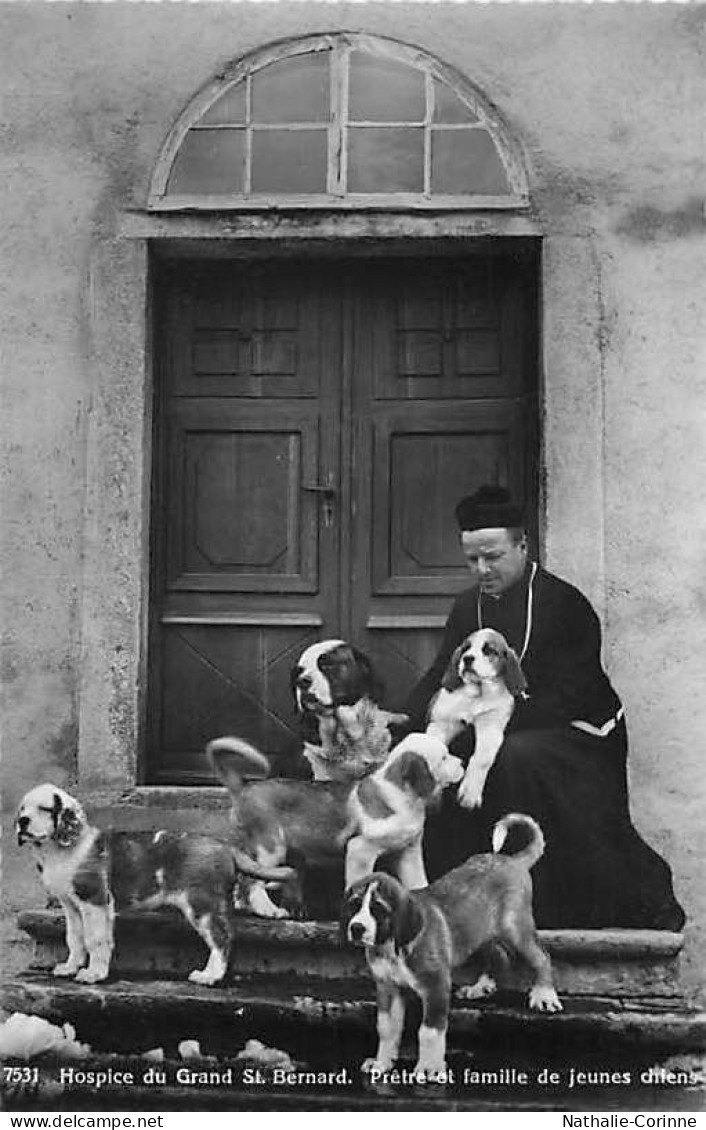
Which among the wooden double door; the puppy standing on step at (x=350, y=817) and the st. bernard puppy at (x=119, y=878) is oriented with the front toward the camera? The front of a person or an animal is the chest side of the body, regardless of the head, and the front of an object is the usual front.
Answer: the wooden double door

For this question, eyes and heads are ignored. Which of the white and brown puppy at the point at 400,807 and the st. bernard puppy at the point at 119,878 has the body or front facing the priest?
the white and brown puppy

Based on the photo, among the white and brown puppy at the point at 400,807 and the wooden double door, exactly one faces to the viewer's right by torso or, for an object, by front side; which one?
the white and brown puppy

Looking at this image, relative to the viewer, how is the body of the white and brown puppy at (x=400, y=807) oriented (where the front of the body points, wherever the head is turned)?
to the viewer's right

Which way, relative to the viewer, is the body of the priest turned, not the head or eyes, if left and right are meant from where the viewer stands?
facing the viewer and to the left of the viewer

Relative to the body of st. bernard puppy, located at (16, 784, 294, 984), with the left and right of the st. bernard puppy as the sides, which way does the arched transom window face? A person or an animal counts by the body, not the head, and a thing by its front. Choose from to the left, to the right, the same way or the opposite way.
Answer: to the left

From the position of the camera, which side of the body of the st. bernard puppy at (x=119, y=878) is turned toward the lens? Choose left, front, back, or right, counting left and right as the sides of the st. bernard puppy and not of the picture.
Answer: left

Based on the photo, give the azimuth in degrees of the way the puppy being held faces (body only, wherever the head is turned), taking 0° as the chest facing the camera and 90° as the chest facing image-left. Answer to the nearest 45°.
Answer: approximately 45°

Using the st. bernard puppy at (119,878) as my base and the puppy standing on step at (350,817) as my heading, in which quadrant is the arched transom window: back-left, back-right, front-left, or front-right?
front-left

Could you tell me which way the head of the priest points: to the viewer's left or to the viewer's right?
to the viewer's left

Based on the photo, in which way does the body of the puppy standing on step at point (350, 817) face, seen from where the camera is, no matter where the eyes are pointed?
to the viewer's right

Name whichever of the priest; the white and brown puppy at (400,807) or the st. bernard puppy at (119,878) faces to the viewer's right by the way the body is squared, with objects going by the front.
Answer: the white and brown puppy

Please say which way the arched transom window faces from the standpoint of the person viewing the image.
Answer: facing the viewer

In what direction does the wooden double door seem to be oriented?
toward the camera

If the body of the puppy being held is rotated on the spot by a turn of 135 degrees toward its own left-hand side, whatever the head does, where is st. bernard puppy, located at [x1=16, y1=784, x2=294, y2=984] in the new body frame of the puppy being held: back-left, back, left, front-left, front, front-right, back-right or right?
back

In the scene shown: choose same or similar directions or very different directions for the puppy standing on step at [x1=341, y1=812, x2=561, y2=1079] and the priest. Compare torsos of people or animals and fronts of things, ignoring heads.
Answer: same or similar directions
